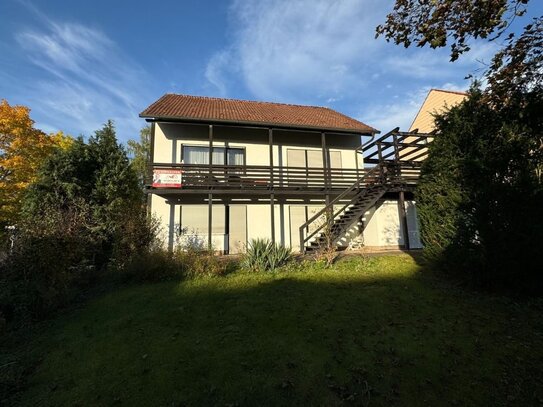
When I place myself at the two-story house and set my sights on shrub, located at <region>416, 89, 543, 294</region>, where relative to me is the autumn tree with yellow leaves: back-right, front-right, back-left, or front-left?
back-right

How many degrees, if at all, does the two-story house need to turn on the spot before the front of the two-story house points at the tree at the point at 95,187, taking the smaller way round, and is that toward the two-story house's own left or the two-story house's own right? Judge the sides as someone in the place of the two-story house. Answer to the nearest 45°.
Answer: approximately 90° to the two-story house's own right

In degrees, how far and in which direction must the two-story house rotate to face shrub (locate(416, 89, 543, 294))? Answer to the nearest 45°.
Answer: approximately 45° to its left

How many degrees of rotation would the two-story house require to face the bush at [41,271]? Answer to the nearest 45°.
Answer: approximately 45° to its right

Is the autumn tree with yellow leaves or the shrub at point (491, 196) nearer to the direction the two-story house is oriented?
the shrub

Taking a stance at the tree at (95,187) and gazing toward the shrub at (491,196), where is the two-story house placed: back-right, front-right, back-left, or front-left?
front-left

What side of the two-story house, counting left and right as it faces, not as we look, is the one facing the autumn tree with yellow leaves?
right

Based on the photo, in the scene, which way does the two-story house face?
toward the camera

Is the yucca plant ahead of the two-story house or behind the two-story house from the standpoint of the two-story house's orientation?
ahead
